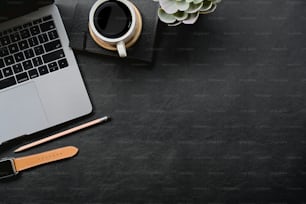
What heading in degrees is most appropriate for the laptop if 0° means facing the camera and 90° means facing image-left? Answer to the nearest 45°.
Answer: approximately 0°
